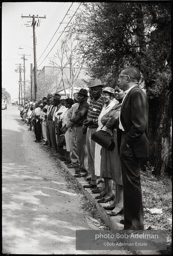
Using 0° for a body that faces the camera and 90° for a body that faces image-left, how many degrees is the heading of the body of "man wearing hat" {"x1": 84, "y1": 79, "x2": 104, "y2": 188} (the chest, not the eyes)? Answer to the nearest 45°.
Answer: approximately 45°

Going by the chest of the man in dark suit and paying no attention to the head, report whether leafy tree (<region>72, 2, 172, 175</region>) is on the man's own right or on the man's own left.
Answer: on the man's own right

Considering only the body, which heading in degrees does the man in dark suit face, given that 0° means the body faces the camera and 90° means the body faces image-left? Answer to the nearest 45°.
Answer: approximately 90°

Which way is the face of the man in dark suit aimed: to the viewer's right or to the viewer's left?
to the viewer's left
